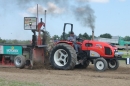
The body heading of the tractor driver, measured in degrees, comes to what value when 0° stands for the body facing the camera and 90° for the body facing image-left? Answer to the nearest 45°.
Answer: approximately 315°

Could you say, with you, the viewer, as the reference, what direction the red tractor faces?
facing the viewer and to the right of the viewer
